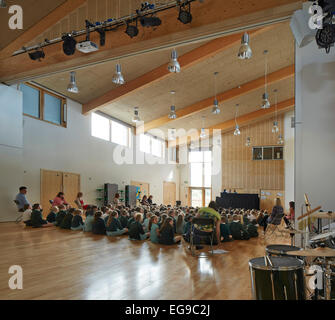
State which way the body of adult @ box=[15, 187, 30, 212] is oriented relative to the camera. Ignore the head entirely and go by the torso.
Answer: to the viewer's right

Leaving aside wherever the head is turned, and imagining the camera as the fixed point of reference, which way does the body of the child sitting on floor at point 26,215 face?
to the viewer's right

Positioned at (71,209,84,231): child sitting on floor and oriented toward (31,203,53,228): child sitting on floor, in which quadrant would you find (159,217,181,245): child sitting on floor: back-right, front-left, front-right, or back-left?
back-left

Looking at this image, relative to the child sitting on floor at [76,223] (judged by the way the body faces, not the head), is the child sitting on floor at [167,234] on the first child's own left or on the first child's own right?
on the first child's own right

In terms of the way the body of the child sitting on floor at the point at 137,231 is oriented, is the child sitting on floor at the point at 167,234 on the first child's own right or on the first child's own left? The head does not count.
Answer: on the first child's own right

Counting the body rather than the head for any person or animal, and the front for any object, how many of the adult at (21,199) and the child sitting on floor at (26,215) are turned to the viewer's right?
2

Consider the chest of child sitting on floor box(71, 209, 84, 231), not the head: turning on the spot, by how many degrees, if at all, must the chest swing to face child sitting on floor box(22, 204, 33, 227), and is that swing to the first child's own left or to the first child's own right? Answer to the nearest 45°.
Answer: approximately 135° to the first child's own left
